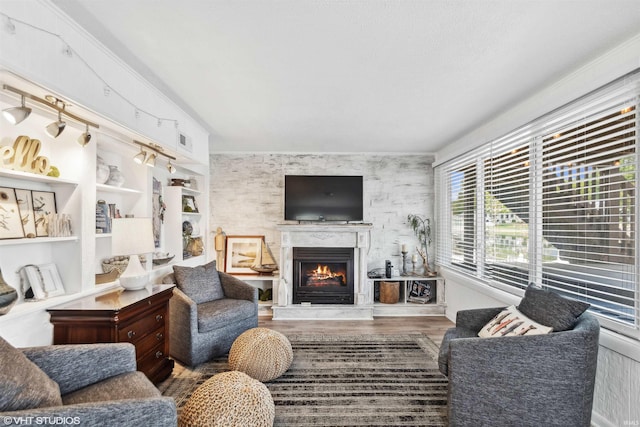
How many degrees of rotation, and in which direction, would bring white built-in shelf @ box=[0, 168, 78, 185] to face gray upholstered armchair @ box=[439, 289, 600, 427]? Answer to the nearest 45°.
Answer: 0° — it already faces it

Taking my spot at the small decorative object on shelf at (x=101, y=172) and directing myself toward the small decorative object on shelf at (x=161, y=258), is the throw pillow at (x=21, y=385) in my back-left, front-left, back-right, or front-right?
back-right

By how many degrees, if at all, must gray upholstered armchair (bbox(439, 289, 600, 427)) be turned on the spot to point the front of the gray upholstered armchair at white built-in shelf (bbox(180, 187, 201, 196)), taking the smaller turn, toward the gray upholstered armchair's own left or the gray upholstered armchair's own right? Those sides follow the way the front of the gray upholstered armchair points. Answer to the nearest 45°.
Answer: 0° — it already faces it

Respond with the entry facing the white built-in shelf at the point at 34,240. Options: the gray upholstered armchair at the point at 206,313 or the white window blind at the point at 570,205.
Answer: the white window blind

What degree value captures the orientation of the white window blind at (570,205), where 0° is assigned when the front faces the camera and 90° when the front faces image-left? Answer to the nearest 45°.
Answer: approximately 45°

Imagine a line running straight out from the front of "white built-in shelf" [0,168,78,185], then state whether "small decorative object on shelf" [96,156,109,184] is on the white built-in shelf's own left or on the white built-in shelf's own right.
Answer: on the white built-in shelf's own left

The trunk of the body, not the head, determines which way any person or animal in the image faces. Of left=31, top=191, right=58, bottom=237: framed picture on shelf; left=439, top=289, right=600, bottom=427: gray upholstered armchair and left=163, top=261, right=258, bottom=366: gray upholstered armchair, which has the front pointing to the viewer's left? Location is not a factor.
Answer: left=439, top=289, right=600, bottom=427: gray upholstered armchair

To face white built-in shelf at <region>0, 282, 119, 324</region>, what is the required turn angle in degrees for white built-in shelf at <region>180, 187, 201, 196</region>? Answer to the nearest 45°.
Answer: approximately 90° to its right

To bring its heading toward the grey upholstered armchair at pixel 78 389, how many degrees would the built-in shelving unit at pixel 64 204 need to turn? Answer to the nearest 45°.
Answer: approximately 45° to its right

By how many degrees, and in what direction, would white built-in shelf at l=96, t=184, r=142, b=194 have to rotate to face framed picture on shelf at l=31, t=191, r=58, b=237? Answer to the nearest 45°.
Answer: approximately 90° to its right

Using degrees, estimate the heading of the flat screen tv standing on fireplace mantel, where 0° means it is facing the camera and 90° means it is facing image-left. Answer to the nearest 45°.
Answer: approximately 0°
